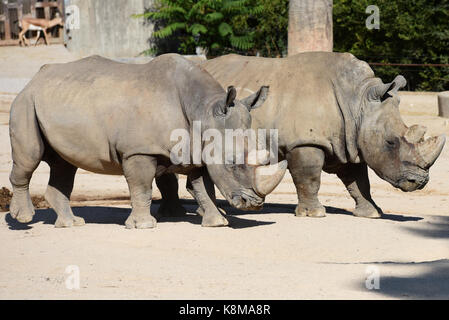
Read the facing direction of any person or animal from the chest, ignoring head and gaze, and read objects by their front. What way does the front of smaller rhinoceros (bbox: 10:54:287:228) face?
to the viewer's right

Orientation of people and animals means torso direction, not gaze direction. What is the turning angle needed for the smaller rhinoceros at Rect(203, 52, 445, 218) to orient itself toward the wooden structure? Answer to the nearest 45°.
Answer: approximately 135° to its left

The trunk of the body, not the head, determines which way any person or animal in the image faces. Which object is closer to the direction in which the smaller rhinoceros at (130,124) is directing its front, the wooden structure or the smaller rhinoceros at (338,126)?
the smaller rhinoceros

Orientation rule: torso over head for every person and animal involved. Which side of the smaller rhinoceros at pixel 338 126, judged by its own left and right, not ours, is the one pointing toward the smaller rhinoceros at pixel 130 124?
back

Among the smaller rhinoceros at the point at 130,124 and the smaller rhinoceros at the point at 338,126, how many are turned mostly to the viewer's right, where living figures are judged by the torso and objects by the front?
2

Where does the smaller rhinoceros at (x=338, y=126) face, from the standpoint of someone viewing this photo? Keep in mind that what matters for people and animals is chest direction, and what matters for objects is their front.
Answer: facing to the right of the viewer

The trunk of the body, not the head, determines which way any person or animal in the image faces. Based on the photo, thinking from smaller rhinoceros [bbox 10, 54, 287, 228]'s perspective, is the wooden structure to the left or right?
on its left
